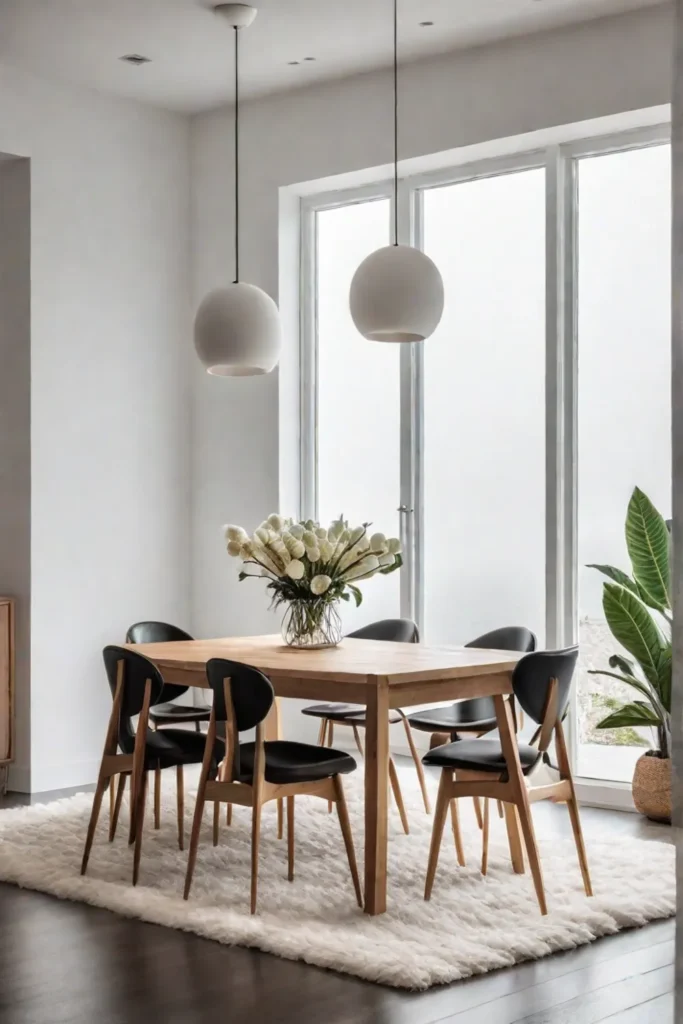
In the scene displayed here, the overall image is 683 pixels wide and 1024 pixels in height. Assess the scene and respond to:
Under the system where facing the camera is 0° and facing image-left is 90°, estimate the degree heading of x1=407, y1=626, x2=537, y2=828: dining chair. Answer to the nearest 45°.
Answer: approximately 45°

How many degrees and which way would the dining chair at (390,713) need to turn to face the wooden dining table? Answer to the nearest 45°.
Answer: approximately 45° to its left

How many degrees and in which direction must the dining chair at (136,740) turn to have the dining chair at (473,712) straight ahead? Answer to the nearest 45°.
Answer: approximately 45° to its right

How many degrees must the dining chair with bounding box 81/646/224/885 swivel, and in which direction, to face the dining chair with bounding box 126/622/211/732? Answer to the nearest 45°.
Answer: approximately 45° to its left

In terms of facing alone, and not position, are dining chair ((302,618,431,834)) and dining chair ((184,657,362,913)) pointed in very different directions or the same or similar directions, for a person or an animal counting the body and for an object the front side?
very different directions
